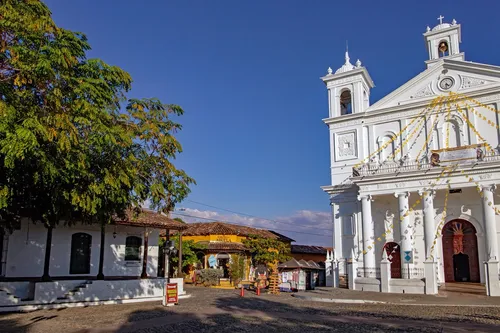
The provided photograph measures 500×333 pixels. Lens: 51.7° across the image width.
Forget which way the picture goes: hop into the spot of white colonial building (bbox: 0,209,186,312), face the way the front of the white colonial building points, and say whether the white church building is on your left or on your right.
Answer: on your left

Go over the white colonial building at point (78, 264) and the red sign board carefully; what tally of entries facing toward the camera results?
2

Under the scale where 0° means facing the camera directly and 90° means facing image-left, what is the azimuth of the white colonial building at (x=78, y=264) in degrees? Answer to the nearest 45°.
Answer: approximately 0°

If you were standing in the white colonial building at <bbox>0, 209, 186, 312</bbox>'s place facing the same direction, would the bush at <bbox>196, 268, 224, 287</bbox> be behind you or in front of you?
behind

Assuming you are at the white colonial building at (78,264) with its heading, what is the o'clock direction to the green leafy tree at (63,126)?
The green leafy tree is roughly at 12 o'clock from the white colonial building.

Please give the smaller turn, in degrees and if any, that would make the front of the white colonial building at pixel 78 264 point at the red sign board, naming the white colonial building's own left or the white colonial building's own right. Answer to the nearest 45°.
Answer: approximately 45° to the white colonial building's own left

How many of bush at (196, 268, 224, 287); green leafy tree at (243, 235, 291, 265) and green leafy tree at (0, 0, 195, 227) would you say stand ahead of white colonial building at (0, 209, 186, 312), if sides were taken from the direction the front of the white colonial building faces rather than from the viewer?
1

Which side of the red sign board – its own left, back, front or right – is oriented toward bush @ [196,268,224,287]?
back
